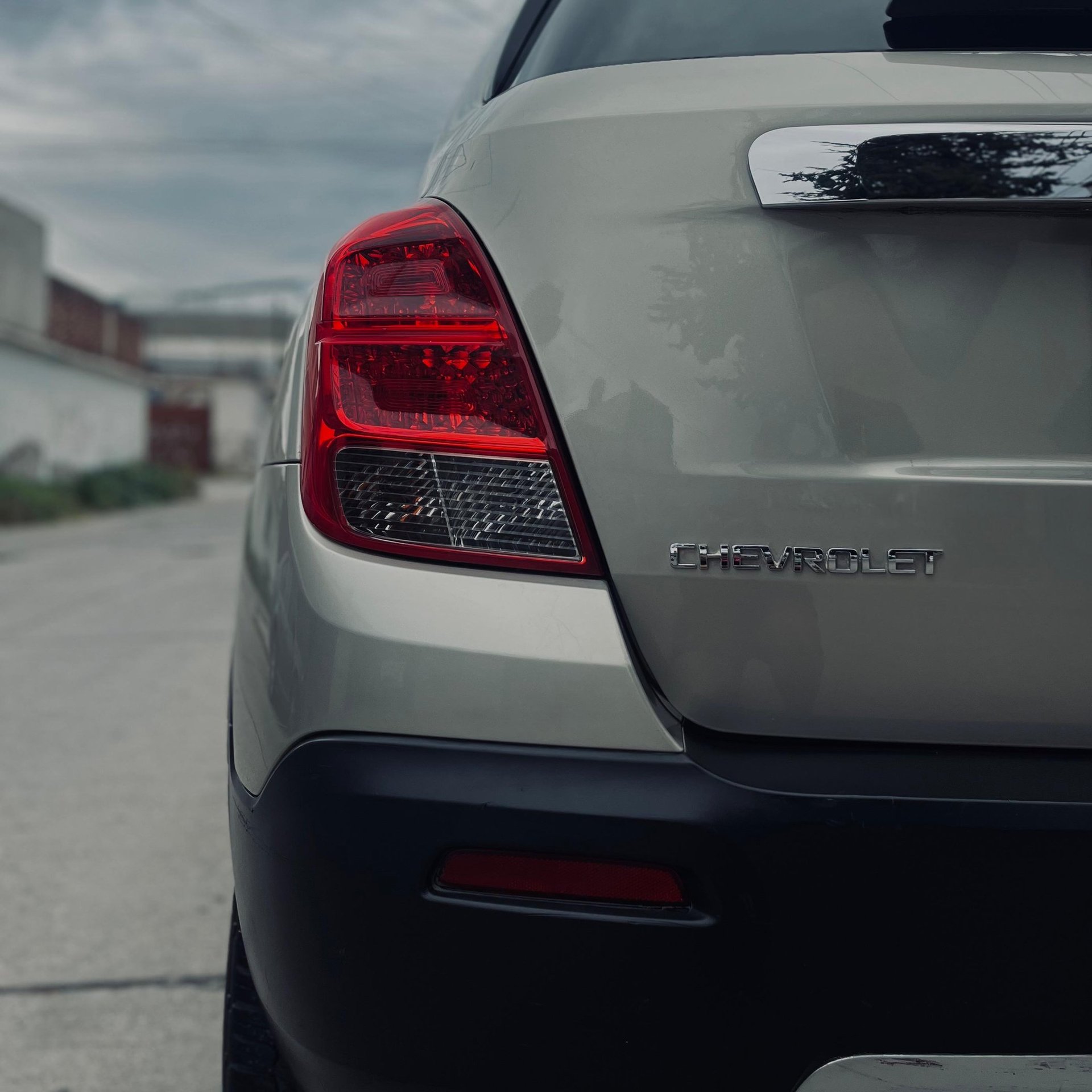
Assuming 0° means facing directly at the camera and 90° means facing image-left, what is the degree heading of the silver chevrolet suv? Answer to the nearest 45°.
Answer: approximately 180°

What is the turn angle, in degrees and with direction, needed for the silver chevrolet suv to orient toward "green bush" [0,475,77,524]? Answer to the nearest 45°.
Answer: approximately 45° to its left

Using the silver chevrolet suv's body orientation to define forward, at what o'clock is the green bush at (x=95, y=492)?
The green bush is roughly at 11 o'clock from the silver chevrolet suv.

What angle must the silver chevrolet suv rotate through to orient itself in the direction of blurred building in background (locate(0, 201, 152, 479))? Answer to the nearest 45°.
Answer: approximately 45° to its left
